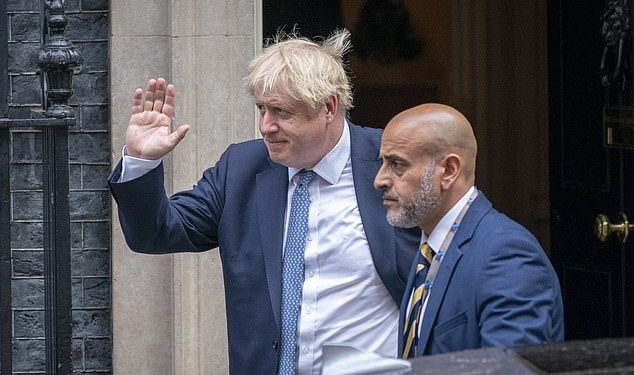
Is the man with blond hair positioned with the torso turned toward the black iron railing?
no

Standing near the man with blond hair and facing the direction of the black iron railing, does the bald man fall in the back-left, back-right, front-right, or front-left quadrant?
back-left

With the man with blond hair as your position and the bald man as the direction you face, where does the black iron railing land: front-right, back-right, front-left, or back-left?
back-right

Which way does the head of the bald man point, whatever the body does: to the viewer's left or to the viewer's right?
to the viewer's left

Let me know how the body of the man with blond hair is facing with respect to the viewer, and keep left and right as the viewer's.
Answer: facing the viewer and to the left of the viewer

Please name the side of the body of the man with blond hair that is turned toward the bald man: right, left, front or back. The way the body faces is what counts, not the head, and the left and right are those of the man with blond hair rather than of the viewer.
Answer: left

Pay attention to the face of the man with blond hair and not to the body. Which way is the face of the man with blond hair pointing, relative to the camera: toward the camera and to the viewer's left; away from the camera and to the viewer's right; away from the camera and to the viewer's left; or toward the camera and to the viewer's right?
toward the camera and to the viewer's left
